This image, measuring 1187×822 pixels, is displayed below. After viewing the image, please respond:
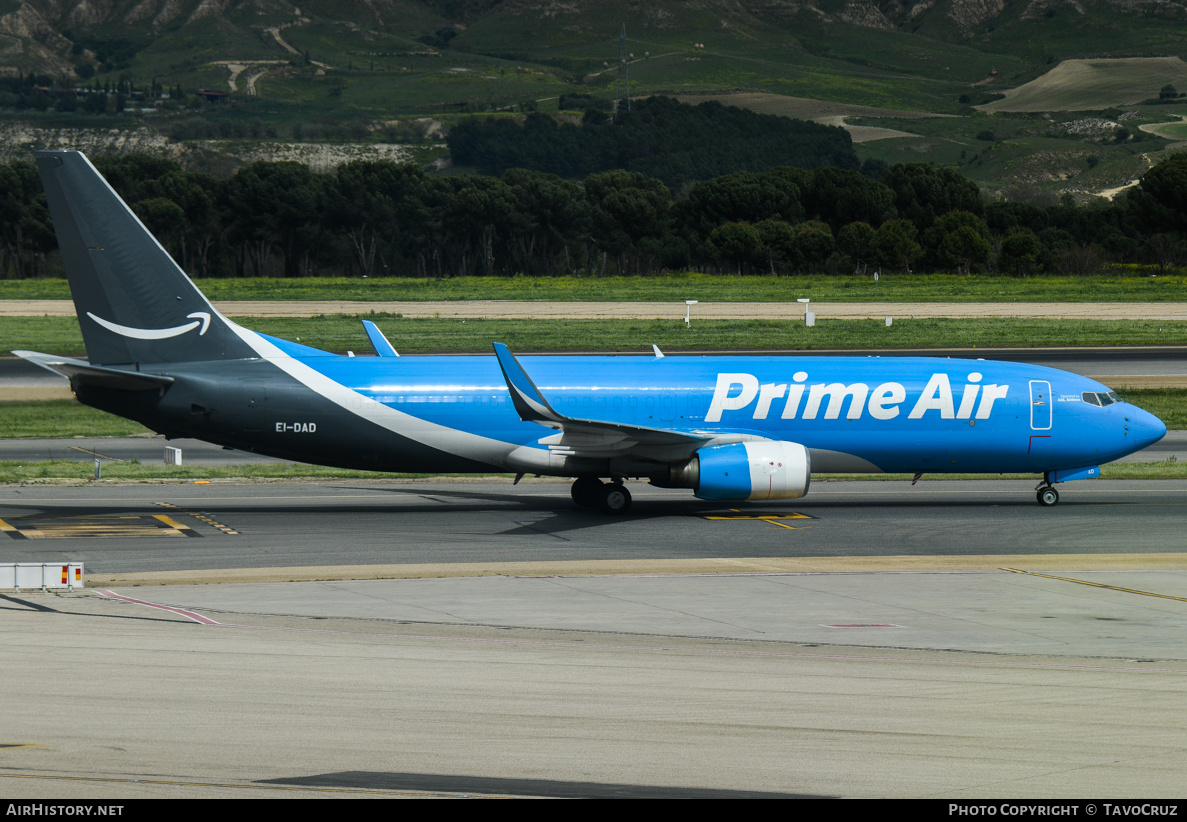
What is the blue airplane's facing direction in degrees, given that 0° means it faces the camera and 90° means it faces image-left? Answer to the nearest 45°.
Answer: approximately 270°
